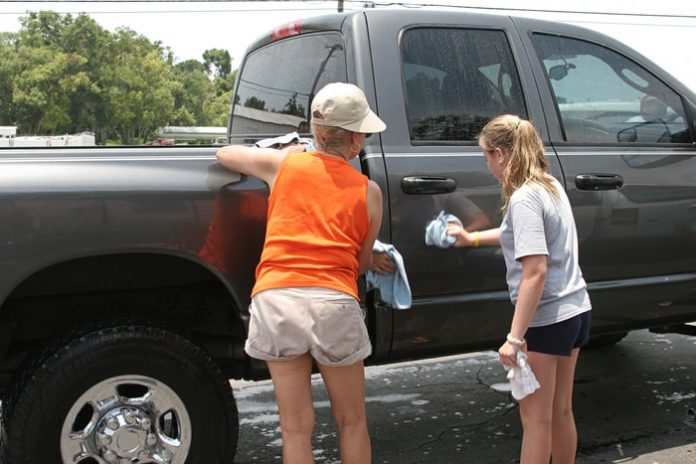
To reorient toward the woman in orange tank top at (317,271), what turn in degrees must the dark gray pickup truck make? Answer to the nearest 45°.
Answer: approximately 135° to its right

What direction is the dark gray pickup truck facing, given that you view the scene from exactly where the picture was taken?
facing away from the viewer and to the right of the viewer

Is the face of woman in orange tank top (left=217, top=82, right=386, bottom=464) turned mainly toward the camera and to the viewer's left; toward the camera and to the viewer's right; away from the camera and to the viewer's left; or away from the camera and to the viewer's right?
away from the camera and to the viewer's right
